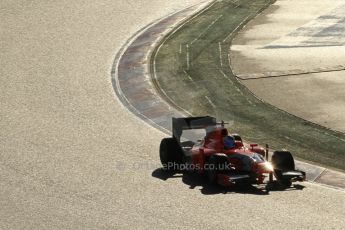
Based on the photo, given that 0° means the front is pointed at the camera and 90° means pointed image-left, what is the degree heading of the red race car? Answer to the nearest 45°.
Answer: approximately 315°
